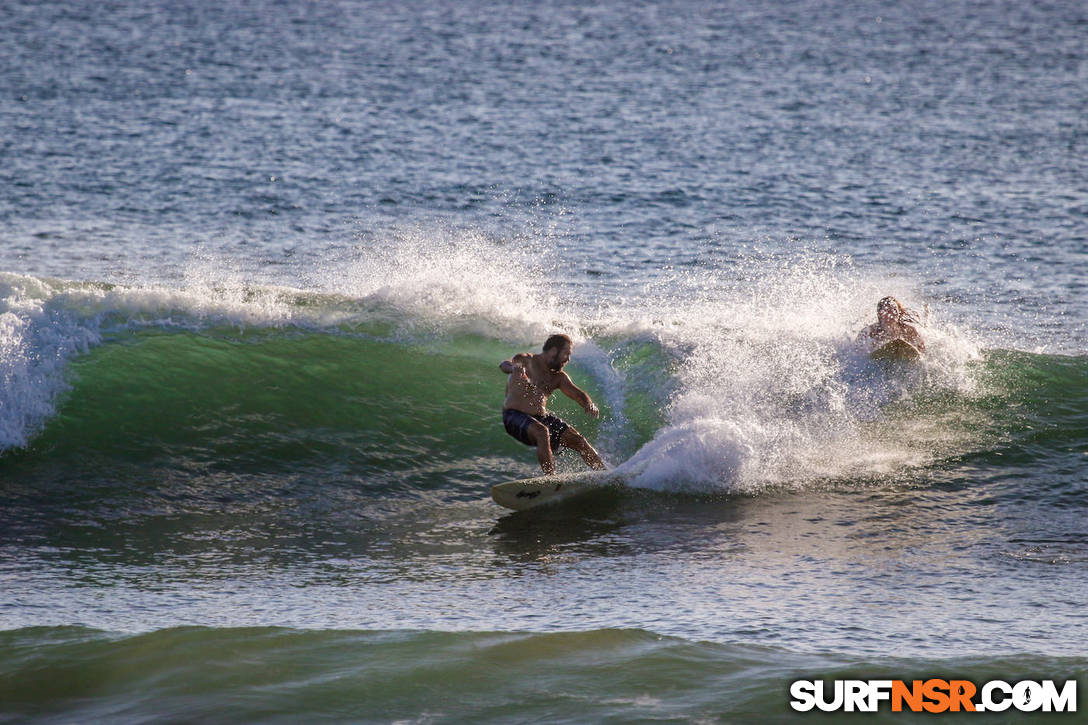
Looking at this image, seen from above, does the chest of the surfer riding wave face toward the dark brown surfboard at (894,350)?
no

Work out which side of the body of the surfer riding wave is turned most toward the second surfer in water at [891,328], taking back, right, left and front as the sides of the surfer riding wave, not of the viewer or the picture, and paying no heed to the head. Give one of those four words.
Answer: left

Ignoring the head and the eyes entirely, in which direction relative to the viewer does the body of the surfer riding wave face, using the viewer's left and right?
facing the viewer and to the right of the viewer
